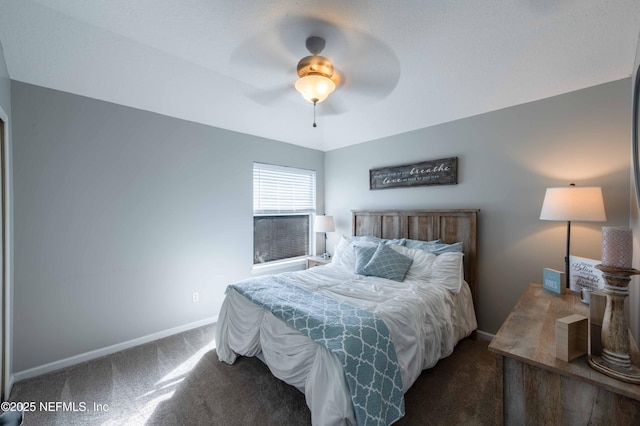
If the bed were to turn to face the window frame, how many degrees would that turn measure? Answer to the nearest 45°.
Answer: approximately 90° to its right

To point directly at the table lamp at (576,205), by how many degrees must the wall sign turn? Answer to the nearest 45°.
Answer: approximately 90° to its left

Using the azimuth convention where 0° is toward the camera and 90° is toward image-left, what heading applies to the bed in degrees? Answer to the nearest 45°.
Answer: approximately 45°

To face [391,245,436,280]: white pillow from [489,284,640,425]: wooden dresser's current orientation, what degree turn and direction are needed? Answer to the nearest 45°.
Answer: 0° — it already faces it

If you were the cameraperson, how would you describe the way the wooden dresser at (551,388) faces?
facing away from the viewer and to the left of the viewer

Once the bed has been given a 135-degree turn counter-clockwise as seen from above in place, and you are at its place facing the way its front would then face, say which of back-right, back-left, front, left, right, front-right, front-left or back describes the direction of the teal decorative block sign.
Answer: front
